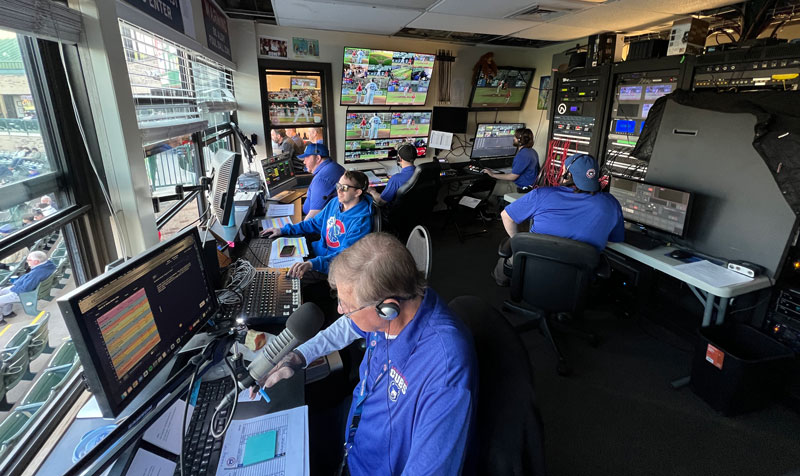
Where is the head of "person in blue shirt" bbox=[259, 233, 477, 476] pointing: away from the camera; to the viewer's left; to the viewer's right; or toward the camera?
to the viewer's left

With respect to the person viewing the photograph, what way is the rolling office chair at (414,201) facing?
facing away from the viewer and to the left of the viewer

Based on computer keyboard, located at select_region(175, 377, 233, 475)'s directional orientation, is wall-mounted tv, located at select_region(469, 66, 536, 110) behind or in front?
in front

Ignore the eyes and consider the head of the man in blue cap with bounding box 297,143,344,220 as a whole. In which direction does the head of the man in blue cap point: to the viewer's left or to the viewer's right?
to the viewer's left

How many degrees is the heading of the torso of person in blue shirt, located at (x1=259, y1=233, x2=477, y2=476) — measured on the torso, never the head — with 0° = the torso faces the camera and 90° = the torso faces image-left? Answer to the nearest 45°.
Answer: approximately 45°

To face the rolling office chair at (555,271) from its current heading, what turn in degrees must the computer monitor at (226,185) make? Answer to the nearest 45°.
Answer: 0° — it already faces it

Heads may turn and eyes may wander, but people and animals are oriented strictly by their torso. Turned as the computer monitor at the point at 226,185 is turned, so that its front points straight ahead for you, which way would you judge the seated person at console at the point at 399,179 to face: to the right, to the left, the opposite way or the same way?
to the left

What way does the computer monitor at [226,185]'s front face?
to the viewer's right

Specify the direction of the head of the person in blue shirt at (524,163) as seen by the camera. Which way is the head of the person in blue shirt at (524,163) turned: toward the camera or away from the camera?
away from the camera

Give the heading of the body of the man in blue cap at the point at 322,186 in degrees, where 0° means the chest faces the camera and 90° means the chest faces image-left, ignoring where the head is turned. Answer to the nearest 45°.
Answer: approximately 90°

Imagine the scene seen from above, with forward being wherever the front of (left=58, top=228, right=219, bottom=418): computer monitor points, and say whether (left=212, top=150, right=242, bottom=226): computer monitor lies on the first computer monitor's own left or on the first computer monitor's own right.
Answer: on the first computer monitor's own left

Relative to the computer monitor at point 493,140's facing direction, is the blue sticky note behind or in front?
in front

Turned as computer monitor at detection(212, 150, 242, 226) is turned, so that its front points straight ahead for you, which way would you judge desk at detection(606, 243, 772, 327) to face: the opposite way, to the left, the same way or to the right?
the opposite way

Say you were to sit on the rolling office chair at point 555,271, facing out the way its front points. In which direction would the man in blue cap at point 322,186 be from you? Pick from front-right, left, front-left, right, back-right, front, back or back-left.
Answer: left

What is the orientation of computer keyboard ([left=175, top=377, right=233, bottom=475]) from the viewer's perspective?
to the viewer's right

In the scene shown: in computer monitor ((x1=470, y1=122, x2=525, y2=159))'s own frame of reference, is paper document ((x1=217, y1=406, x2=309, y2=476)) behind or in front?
in front

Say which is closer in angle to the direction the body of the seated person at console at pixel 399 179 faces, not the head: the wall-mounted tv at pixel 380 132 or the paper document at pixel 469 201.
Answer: the wall-mounted tv

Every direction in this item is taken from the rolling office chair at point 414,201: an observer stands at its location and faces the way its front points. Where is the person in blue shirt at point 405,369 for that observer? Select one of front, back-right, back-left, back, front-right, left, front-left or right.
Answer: back-left
